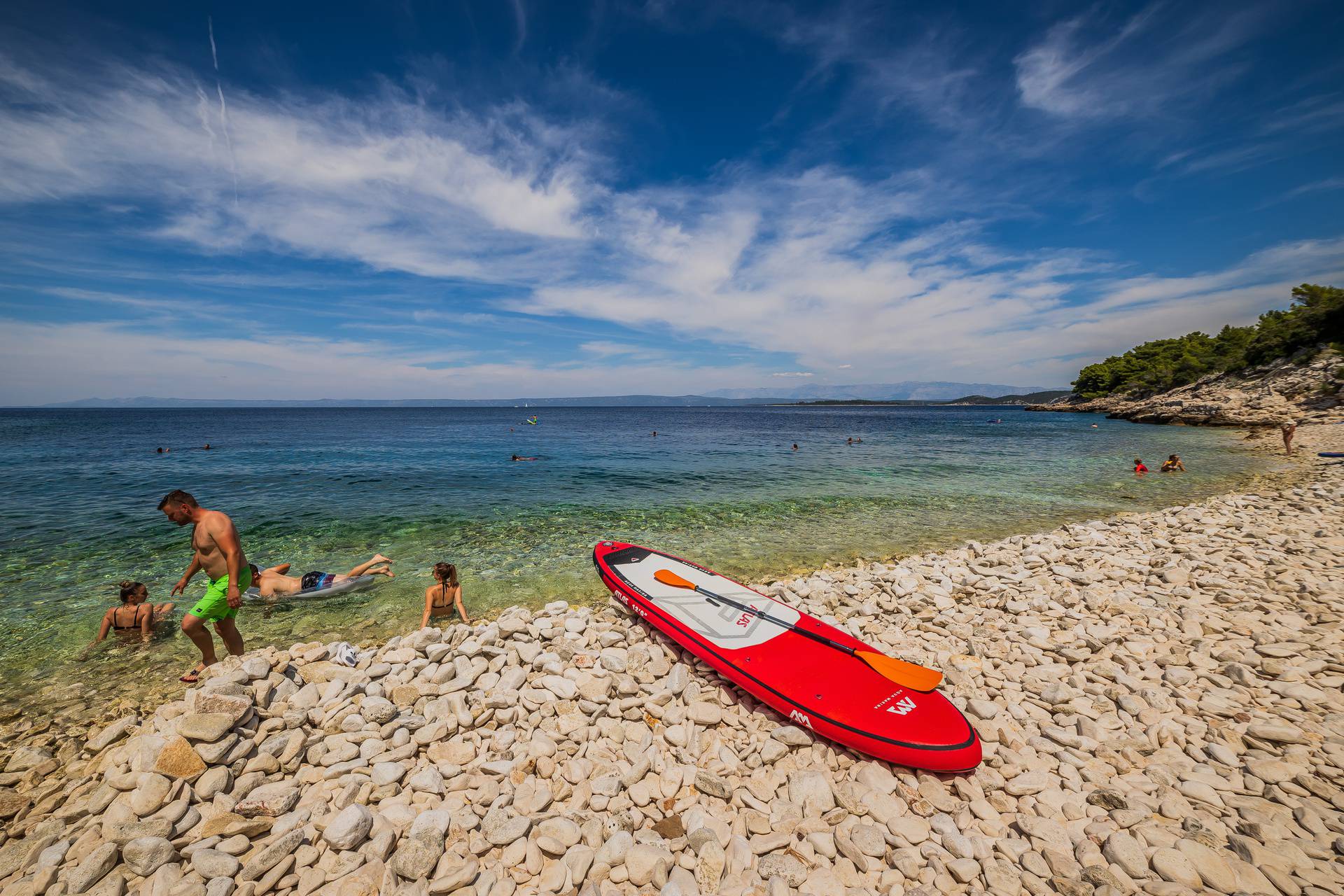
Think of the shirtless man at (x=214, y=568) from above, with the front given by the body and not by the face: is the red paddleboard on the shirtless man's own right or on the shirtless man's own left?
on the shirtless man's own left

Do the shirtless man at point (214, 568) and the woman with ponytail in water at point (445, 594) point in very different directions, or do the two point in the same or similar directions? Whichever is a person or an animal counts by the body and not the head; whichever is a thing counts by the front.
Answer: very different directions

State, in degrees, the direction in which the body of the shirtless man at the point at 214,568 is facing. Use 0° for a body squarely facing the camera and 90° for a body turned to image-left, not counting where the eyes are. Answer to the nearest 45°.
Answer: approximately 45°

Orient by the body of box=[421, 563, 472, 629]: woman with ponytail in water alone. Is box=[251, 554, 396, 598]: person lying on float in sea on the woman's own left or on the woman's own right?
on the woman's own left

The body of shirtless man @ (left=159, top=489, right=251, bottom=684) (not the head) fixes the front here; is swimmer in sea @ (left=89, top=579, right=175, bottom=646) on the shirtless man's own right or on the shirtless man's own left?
on the shirtless man's own right

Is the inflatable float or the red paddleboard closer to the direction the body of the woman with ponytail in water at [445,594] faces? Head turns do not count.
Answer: the inflatable float

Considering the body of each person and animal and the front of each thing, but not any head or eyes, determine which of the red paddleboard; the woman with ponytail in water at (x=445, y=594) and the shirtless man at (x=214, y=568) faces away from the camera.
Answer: the woman with ponytail in water

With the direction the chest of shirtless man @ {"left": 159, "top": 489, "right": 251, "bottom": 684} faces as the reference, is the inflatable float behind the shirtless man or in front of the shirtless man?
behind

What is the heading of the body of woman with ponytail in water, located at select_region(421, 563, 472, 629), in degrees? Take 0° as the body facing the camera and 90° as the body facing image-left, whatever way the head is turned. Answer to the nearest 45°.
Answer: approximately 180°
